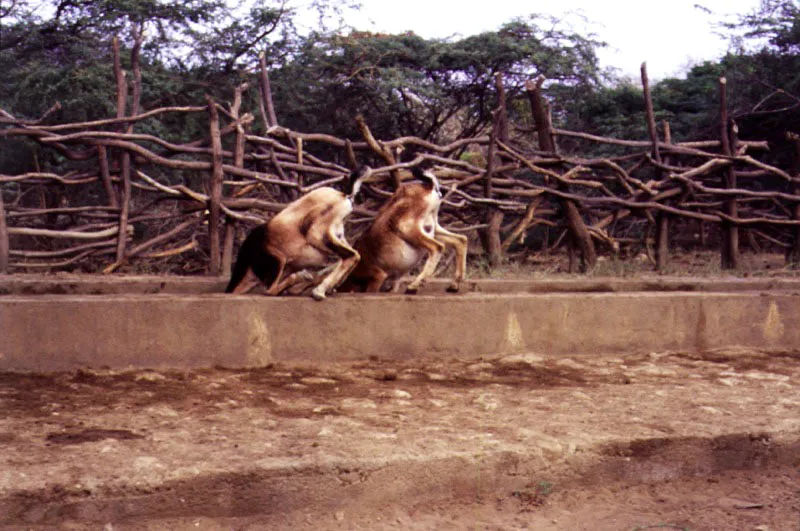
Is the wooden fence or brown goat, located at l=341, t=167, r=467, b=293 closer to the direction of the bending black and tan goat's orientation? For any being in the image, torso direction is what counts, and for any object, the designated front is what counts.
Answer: the wooden fence
